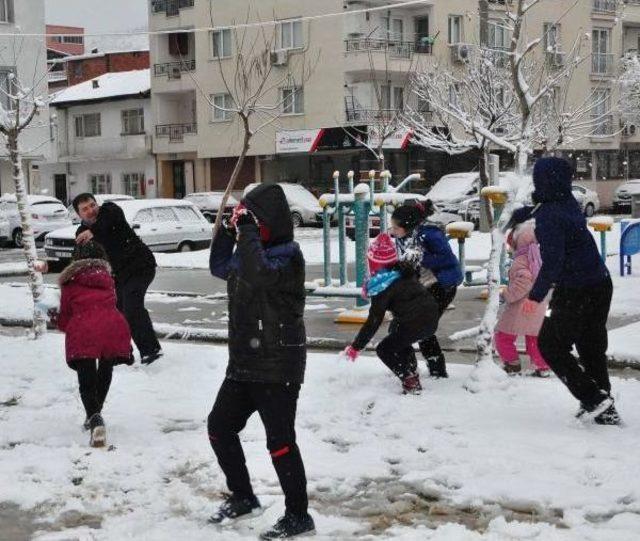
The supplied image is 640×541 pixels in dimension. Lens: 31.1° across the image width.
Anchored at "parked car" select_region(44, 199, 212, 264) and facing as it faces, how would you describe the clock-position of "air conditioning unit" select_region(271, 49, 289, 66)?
The air conditioning unit is roughly at 5 o'clock from the parked car.

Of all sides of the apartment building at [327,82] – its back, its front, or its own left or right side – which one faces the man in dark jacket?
front

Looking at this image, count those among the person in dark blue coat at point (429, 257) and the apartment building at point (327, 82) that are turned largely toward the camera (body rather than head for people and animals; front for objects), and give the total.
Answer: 1

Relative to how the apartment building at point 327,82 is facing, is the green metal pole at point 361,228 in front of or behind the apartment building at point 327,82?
in front

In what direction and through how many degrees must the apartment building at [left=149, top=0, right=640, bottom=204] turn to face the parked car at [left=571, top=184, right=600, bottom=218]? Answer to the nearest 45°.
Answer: approximately 45° to its left

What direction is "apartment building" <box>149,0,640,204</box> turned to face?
toward the camera

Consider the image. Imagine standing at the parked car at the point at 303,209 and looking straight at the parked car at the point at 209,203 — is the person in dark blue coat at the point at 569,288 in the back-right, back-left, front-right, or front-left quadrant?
back-left

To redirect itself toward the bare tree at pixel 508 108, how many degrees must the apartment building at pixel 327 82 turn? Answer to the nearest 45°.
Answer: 0° — it already faces it
